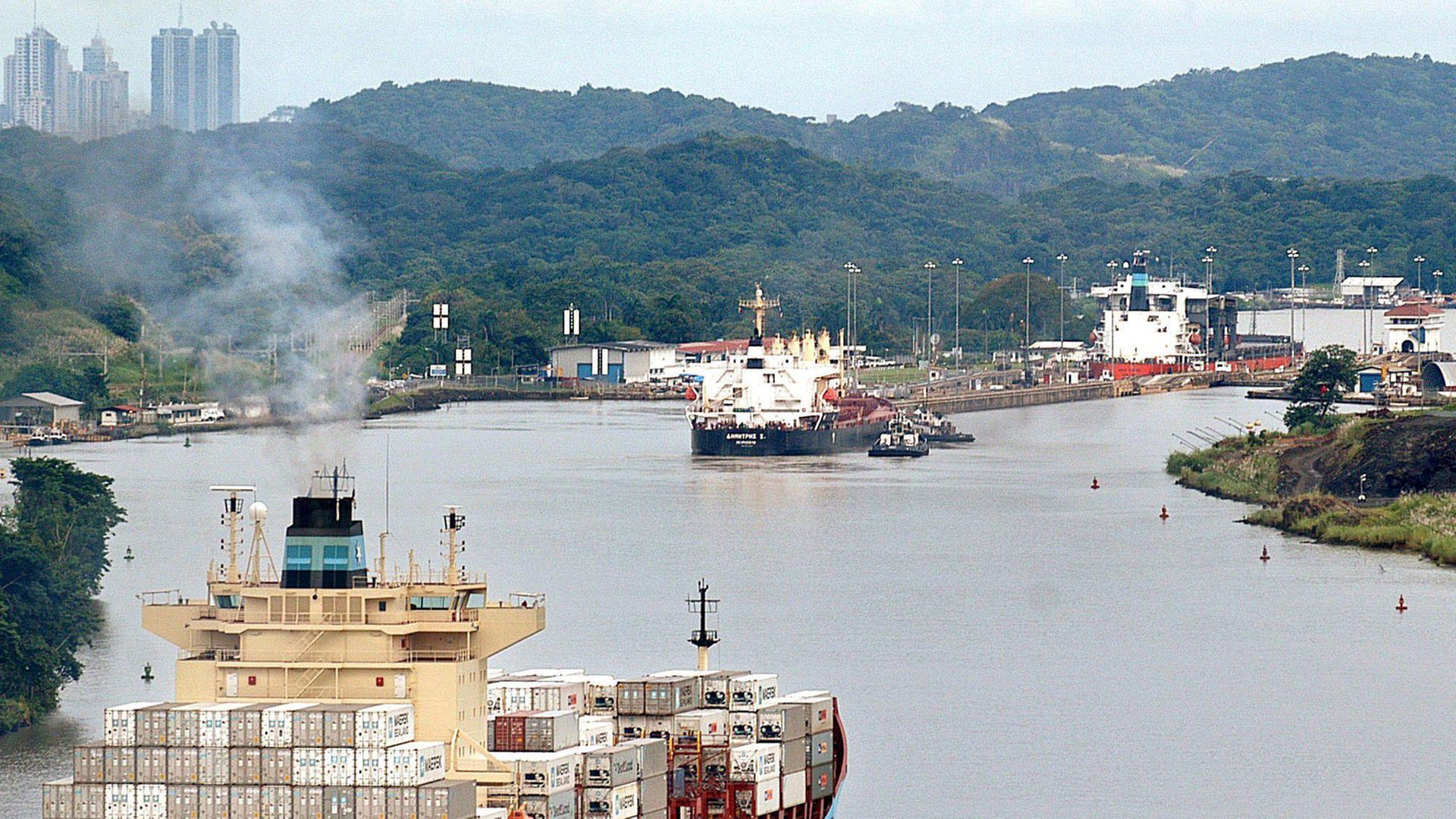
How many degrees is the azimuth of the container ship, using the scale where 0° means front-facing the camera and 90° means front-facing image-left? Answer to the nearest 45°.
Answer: approximately 225°

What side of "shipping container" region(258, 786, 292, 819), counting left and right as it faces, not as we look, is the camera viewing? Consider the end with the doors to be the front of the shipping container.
front

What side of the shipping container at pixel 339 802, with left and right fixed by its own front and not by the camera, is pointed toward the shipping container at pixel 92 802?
right

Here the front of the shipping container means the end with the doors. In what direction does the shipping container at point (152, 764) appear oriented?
toward the camera

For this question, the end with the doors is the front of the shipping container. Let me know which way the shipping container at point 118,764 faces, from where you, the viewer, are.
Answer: facing the viewer

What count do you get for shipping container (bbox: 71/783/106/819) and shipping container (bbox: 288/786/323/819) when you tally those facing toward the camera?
2
